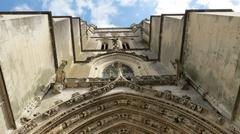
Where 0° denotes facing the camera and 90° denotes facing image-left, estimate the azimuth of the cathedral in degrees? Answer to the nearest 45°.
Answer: approximately 0°
